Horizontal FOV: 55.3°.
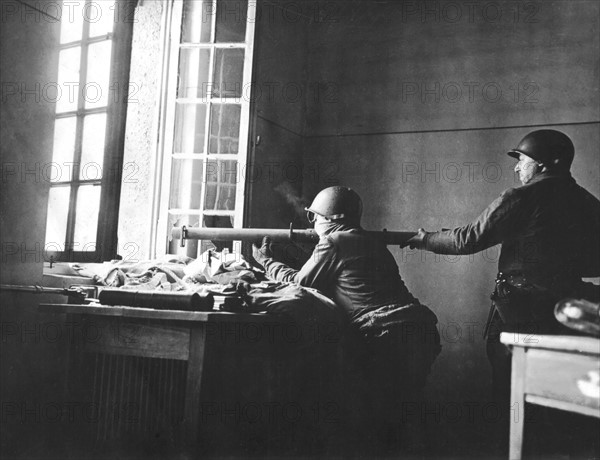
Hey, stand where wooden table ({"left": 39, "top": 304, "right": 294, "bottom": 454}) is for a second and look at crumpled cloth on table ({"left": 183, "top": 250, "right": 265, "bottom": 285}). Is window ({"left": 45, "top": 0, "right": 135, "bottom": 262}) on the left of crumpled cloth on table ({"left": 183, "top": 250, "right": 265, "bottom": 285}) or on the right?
left

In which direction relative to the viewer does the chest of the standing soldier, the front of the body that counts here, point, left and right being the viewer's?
facing away from the viewer and to the left of the viewer

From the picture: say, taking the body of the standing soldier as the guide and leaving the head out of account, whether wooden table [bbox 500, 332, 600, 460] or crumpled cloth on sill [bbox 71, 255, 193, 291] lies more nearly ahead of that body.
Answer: the crumpled cloth on sill

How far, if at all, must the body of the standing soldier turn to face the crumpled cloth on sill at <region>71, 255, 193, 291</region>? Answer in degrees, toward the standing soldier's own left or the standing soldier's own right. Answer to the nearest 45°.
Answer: approximately 45° to the standing soldier's own left

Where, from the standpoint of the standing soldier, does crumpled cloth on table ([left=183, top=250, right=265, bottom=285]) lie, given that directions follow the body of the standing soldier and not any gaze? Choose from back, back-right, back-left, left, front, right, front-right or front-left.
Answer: front-left

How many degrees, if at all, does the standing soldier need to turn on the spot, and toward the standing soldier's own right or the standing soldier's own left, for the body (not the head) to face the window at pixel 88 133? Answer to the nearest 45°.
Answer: approximately 45° to the standing soldier's own left

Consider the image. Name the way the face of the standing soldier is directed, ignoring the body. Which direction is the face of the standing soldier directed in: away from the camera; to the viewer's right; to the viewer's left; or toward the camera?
to the viewer's left
